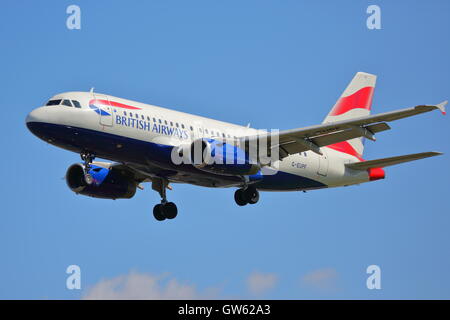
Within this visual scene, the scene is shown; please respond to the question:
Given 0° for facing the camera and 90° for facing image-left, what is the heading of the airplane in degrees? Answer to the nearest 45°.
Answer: approximately 45°
